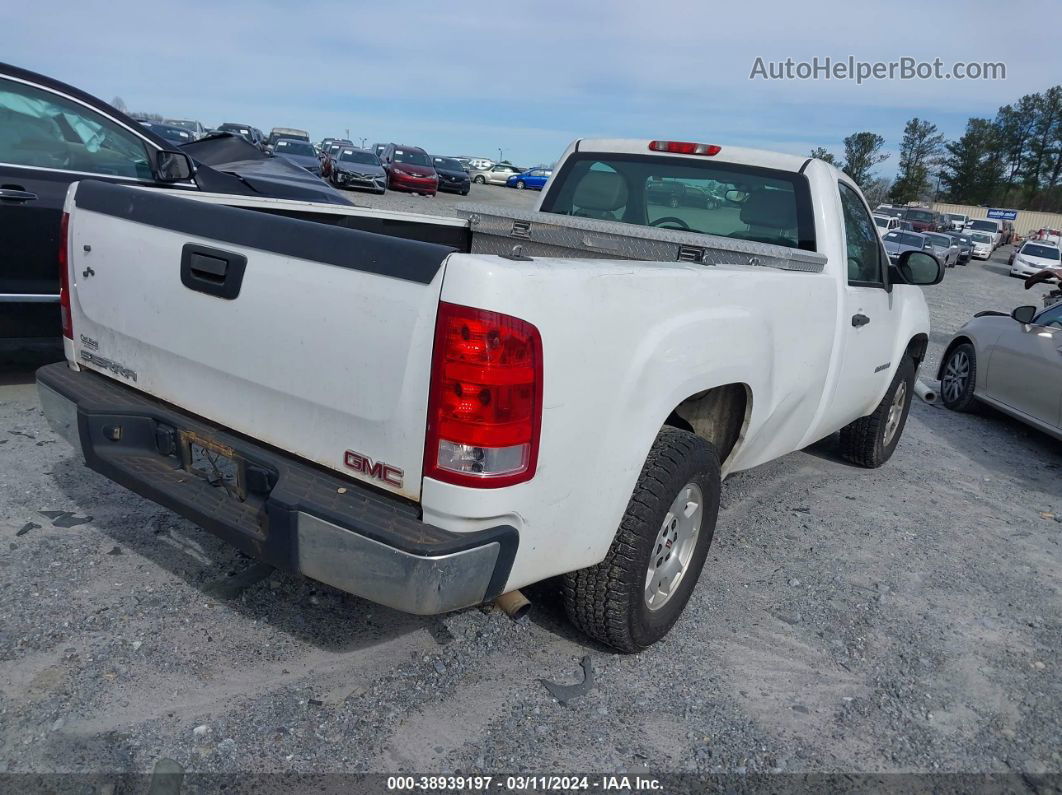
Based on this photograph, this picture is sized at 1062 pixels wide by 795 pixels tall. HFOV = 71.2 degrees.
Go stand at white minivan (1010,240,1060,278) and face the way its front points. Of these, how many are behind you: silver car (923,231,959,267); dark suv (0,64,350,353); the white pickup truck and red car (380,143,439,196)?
0

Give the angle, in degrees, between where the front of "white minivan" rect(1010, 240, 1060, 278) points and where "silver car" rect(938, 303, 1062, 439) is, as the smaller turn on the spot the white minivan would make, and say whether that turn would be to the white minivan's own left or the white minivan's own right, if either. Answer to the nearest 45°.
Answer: approximately 45° to the white minivan's own left

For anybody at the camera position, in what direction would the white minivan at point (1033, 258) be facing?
facing the viewer and to the left of the viewer

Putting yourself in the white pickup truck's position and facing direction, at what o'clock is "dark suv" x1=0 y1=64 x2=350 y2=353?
The dark suv is roughly at 9 o'clock from the white pickup truck.

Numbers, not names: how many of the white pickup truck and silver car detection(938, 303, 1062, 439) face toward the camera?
0

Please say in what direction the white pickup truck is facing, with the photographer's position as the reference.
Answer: facing away from the viewer and to the right of the viewer

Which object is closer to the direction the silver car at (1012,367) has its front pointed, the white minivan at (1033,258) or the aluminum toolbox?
the white minivan

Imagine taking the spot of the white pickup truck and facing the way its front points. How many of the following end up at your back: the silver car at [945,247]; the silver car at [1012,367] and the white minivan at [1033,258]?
0

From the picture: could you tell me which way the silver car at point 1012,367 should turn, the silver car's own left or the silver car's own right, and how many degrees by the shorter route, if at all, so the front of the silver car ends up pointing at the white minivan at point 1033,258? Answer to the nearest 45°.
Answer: approximately 45° to the silver car's own right

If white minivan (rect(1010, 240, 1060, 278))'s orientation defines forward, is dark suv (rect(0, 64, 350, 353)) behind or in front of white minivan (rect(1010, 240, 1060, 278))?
in front

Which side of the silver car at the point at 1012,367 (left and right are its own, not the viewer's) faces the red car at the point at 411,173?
front

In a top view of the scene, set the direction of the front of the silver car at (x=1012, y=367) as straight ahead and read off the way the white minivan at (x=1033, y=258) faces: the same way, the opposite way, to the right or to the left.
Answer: to the left

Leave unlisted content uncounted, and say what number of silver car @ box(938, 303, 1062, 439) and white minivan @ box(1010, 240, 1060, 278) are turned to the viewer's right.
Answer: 0
